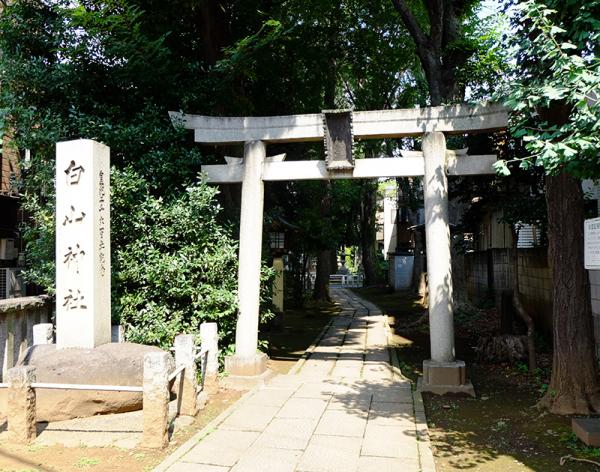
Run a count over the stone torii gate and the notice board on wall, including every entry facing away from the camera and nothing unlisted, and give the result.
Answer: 0

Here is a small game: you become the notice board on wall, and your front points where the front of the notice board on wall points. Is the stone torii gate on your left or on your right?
on your right

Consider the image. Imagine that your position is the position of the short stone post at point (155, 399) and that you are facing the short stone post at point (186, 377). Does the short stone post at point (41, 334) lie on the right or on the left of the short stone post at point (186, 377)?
left

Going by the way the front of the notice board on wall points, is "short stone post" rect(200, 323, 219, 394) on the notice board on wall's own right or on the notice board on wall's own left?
on the notice board on wall's own right

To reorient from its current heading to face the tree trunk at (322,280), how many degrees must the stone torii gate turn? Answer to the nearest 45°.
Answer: approximately 180°

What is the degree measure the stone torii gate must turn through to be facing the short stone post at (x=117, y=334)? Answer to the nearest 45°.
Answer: approximately 90° to its right

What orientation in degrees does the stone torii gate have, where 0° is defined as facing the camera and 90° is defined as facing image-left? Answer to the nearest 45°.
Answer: approximately 0°

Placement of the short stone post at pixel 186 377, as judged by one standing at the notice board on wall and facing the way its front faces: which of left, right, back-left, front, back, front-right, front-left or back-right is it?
front-right

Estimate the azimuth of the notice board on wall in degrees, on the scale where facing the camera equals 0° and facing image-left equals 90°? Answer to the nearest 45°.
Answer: approximately 45°

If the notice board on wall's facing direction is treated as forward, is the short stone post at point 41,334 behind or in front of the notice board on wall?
in front

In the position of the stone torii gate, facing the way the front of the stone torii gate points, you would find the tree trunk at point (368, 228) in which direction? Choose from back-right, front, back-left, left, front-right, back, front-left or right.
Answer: back
